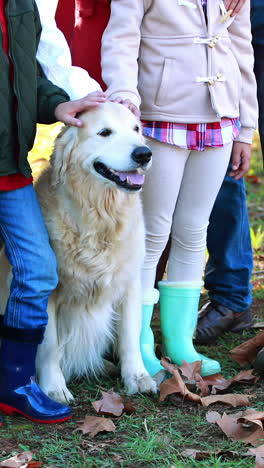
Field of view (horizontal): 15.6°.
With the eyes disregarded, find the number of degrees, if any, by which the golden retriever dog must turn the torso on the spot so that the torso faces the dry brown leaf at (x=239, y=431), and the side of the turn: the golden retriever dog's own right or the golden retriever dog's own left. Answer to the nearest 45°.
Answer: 0° — it already faces it

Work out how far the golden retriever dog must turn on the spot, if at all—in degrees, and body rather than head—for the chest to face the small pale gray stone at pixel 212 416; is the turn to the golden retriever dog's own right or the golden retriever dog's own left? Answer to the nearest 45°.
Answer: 0° — it already faces it

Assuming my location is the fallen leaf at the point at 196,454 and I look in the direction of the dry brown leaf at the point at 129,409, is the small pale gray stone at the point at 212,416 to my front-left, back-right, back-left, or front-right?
front-right

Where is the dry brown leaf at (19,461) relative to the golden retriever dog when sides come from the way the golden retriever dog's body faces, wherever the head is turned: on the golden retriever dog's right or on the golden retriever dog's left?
on the golden retriever dog's right

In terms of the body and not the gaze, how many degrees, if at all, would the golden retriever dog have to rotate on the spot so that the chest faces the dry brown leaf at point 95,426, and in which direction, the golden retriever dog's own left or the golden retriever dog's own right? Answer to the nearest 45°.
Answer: approximately 45° to the golden retriever dog's own right

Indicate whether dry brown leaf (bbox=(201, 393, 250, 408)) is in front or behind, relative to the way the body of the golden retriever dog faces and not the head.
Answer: in front

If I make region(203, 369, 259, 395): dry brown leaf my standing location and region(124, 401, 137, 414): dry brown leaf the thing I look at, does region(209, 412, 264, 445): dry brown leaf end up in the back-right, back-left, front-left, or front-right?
front-left

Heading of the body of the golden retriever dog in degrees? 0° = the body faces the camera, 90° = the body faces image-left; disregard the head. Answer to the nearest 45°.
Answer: approximately 315°
